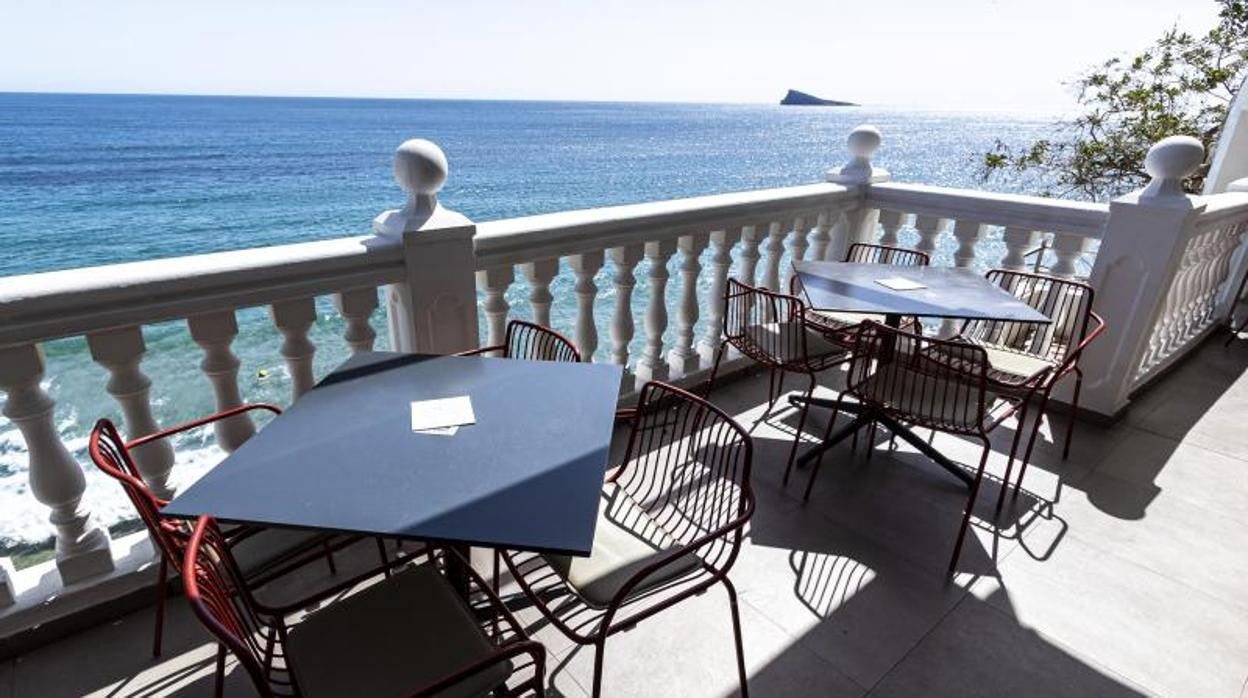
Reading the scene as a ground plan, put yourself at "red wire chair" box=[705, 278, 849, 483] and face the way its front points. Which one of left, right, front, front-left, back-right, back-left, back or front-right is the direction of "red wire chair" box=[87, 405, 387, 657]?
back

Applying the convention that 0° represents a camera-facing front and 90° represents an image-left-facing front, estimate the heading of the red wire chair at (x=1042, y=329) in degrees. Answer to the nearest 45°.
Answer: approximately 45°

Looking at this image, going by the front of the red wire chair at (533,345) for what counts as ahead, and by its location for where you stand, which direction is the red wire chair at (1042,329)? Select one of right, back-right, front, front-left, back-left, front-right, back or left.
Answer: back-left

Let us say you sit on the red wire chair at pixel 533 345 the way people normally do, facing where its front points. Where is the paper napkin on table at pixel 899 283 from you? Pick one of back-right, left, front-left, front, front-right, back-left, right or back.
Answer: back-left

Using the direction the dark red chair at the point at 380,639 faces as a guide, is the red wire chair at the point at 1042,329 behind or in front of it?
in front

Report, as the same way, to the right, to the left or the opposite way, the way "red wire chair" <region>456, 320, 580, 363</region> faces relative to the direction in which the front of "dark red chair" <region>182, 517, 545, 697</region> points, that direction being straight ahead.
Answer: the opposite way

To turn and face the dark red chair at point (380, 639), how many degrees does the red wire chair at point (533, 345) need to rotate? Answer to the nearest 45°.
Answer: approximately 45° to its left

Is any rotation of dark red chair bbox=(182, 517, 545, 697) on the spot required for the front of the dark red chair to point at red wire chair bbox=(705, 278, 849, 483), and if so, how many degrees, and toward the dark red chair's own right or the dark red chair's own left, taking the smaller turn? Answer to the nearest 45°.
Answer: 0° — it already faces it

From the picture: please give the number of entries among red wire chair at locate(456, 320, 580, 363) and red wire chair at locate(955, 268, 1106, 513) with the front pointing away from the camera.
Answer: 0

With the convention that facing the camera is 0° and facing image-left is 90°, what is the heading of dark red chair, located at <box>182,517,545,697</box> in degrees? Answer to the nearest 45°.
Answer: approximately 225°

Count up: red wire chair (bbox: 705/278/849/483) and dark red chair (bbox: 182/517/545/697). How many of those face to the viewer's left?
0

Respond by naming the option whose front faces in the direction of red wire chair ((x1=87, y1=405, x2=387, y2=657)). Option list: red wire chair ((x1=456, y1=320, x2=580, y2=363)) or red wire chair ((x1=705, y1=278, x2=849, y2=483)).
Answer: red wire chair ((x1=456, y1=320, x2=580, y2=363))

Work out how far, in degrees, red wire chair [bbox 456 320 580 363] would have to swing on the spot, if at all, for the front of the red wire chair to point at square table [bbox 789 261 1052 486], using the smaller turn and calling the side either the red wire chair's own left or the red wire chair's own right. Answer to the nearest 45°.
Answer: approximately 135° to the red wire chair's own left

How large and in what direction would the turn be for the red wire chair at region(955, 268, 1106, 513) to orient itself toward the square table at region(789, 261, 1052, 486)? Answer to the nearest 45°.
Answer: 0° — it already faces it

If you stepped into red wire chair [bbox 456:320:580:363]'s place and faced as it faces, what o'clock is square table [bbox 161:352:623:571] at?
The square table is roughly at 11 o'clock from the red wire chair.
